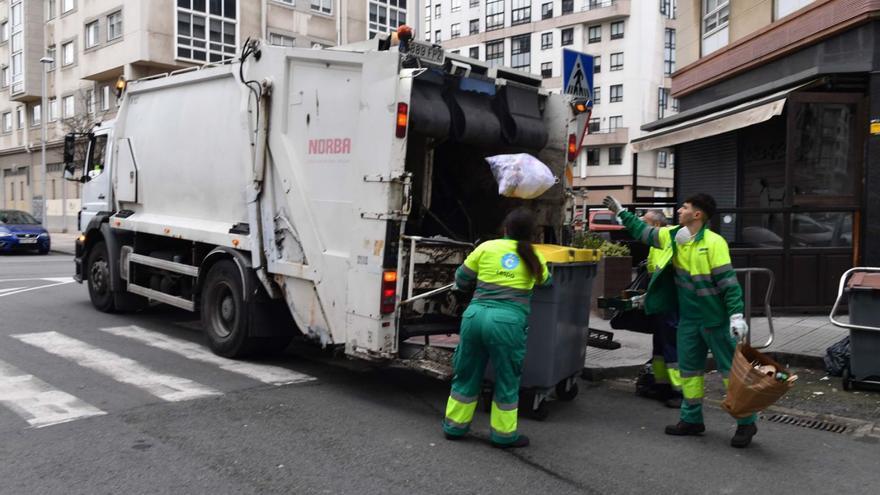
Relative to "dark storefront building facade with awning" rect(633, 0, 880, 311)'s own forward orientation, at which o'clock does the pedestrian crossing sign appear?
The pedestrian crossing sign is roughly at 12 o'clock from the dark storefront building facade with awning.

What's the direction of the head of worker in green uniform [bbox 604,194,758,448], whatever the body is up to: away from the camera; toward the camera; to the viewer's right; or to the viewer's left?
to the viewer's left

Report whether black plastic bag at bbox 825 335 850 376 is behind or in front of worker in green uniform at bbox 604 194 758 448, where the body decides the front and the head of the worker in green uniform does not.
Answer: behind

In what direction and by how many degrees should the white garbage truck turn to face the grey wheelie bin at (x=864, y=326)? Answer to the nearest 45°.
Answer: approximately 135° to its right

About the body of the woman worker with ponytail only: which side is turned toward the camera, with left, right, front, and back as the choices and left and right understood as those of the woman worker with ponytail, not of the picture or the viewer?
back

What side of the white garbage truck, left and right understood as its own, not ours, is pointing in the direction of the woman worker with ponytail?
back

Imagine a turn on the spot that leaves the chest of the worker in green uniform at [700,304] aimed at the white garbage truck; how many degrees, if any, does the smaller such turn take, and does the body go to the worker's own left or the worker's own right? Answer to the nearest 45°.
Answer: approximately 45° to the worker's own right

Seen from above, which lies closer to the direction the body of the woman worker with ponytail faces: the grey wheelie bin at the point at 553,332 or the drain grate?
the grey wheelie bin

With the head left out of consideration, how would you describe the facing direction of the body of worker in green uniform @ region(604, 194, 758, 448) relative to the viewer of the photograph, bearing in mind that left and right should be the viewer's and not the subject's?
facing the viewer and to the left of the viewer

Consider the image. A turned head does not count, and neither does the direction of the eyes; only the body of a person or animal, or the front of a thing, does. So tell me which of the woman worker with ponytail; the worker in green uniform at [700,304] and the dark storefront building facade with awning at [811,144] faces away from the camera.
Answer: the woman worker with ponytail

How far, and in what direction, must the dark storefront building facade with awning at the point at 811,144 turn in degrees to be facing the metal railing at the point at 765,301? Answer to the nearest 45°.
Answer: approximately 45° to its left

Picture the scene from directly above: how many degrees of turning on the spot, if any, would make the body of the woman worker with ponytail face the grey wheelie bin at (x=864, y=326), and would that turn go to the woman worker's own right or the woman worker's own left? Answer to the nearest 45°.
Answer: approximately 45° to the woman worker's own right

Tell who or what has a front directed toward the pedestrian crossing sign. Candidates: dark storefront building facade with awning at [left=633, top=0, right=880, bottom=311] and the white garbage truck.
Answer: the dark storefront building facade with awning

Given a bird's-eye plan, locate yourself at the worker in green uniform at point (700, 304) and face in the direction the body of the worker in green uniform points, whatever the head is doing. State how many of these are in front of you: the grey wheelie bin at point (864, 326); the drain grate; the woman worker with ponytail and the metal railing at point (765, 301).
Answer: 1

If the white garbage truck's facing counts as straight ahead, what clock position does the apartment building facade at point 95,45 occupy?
The apartment building facade is roughly at 1 o'clock from the white garbage truck.

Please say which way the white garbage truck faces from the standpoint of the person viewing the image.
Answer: facing away from the viewer and to the left of the viewer

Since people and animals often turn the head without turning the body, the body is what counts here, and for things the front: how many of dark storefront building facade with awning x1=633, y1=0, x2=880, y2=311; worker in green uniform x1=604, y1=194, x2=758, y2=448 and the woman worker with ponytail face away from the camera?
1
